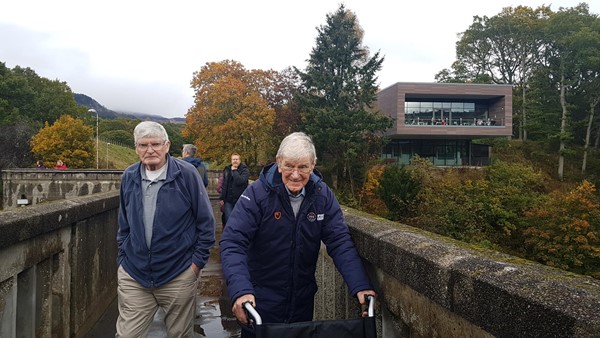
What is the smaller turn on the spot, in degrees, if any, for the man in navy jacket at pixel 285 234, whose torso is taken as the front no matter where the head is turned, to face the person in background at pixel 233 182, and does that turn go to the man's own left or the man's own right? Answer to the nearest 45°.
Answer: approximately 180°

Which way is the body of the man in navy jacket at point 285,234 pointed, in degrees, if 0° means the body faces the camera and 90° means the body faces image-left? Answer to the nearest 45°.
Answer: approximately 0°

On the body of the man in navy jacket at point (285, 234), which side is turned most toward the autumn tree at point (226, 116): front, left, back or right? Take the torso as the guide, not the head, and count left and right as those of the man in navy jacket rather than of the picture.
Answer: back

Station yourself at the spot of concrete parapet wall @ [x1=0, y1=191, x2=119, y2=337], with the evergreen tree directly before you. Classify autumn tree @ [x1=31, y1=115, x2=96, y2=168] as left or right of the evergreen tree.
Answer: left

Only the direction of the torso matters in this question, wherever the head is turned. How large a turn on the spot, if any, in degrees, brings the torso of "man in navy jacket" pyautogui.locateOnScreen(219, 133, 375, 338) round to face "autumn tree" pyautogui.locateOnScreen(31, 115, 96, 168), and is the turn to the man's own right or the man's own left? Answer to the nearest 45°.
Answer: approximately 135° to the man's own right

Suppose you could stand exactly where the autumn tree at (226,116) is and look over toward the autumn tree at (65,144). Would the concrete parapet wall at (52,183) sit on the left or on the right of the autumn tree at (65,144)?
left

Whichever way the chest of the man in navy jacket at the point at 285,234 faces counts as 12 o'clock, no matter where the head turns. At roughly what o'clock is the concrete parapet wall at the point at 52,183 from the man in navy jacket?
The concrete parapet wall is roughly at 5 o'clock from the man in navy jacket.

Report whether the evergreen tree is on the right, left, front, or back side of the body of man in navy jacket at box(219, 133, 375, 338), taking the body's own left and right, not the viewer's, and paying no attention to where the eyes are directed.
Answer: back

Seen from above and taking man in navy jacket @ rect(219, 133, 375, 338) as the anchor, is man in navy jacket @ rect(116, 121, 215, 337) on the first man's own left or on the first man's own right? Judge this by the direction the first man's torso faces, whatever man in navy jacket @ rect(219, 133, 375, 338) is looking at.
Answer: on the first man's own right
